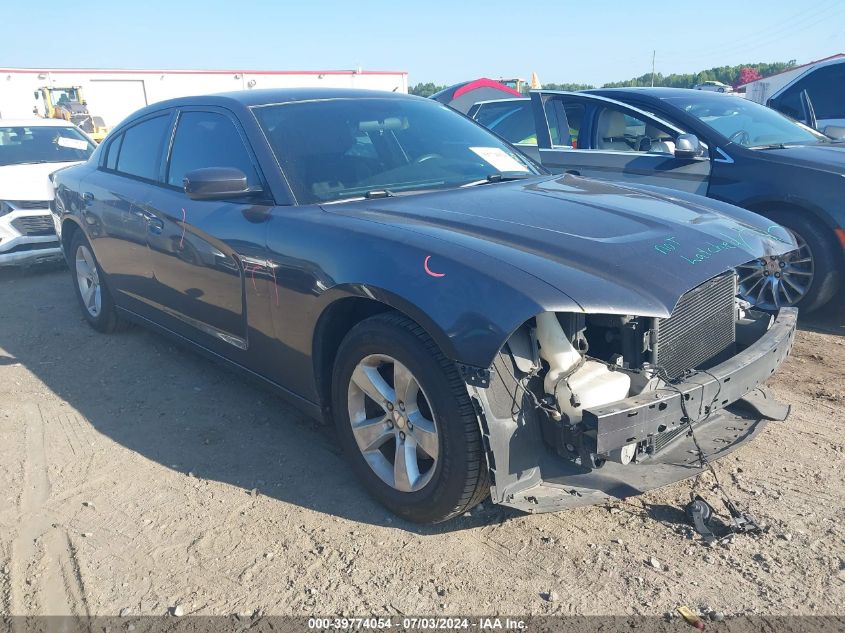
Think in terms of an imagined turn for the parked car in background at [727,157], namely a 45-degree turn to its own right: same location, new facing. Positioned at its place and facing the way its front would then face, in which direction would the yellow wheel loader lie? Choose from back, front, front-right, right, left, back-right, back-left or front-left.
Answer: back-right

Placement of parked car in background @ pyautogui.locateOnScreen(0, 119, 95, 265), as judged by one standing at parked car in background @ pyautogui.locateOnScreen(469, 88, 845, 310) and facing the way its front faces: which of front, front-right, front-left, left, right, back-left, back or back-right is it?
back-right

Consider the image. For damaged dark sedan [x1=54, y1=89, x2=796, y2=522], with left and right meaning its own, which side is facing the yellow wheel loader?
back

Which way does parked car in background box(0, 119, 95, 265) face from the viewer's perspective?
toward the camera

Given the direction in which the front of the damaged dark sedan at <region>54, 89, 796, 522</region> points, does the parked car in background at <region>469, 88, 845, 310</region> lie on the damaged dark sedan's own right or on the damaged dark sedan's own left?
on the damaged dark sedan's own left

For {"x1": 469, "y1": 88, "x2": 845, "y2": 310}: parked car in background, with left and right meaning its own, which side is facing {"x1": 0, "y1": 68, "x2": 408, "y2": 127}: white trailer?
back

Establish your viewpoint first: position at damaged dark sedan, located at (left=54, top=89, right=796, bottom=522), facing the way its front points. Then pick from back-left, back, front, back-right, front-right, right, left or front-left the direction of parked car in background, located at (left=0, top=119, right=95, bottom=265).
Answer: back

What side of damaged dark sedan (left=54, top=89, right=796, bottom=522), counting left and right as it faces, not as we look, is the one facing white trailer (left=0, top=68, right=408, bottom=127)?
back

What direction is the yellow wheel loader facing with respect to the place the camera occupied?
facing the viewer and to the right of the viewer
